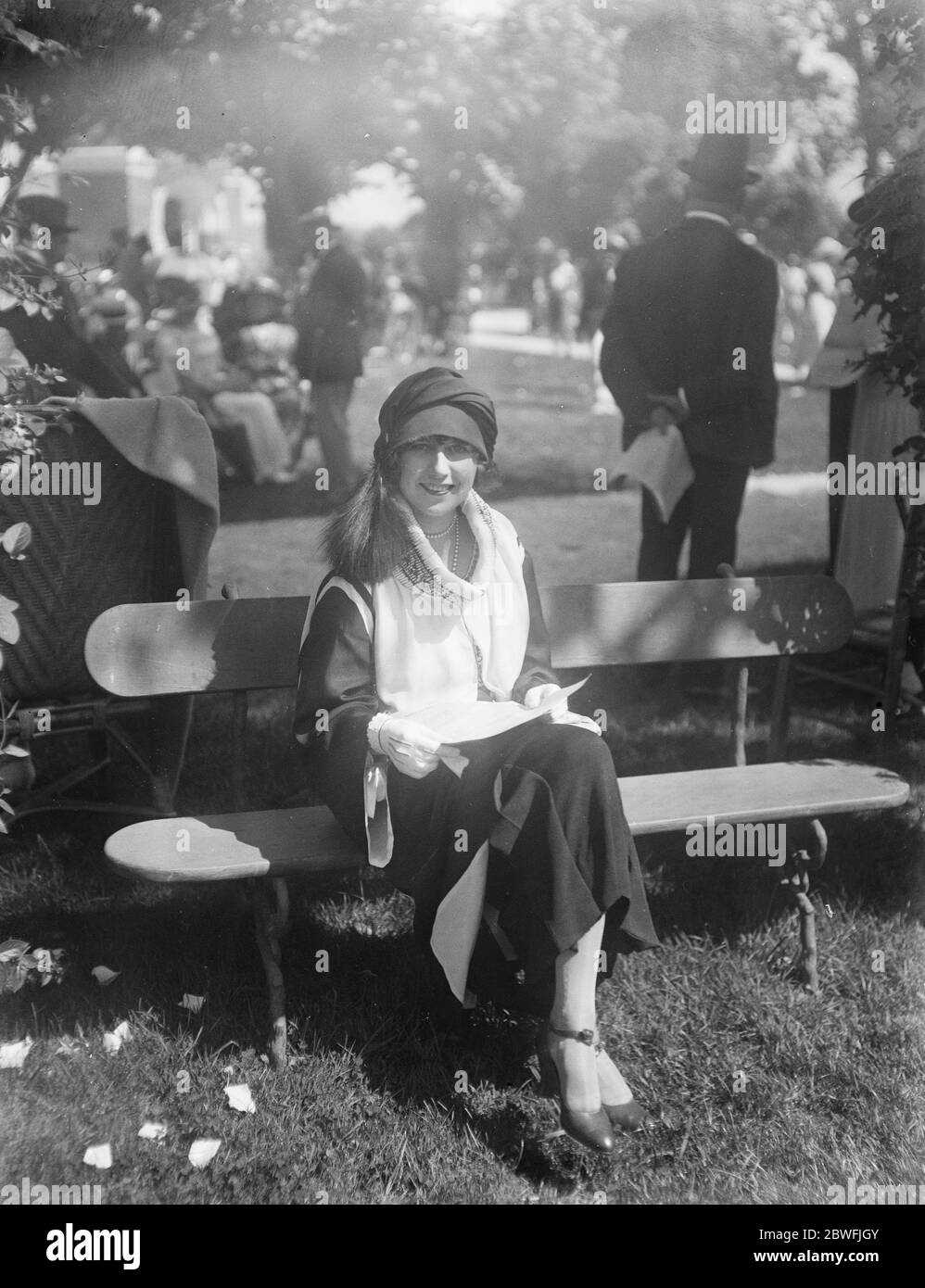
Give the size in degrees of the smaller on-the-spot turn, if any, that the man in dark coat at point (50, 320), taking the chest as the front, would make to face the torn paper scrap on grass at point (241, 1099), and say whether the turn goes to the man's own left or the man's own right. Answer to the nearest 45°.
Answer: approximately 90° to the man's own right

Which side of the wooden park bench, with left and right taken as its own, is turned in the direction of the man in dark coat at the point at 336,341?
back

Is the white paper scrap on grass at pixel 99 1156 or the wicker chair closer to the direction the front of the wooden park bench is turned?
the white paper scrap on grass

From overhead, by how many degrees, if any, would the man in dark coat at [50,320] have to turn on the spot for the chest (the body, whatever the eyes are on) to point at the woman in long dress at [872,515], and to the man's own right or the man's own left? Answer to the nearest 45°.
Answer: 0° — they already face them

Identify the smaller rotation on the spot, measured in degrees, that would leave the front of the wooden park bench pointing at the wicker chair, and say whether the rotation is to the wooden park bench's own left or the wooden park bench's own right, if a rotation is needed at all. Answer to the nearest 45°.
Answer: approximately 90° to the wooden park bench's own right

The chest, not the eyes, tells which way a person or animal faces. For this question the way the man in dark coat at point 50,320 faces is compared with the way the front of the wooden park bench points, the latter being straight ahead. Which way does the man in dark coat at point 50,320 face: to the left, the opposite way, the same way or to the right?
to the left

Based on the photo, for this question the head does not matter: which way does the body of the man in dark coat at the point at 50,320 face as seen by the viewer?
to the viewer's right

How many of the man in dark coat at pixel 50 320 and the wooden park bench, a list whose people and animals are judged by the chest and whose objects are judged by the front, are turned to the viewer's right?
1

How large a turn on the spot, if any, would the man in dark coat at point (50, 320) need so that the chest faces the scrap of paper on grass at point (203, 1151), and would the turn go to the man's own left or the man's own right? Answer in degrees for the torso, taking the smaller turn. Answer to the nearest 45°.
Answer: approximately 90° to the man's own right
